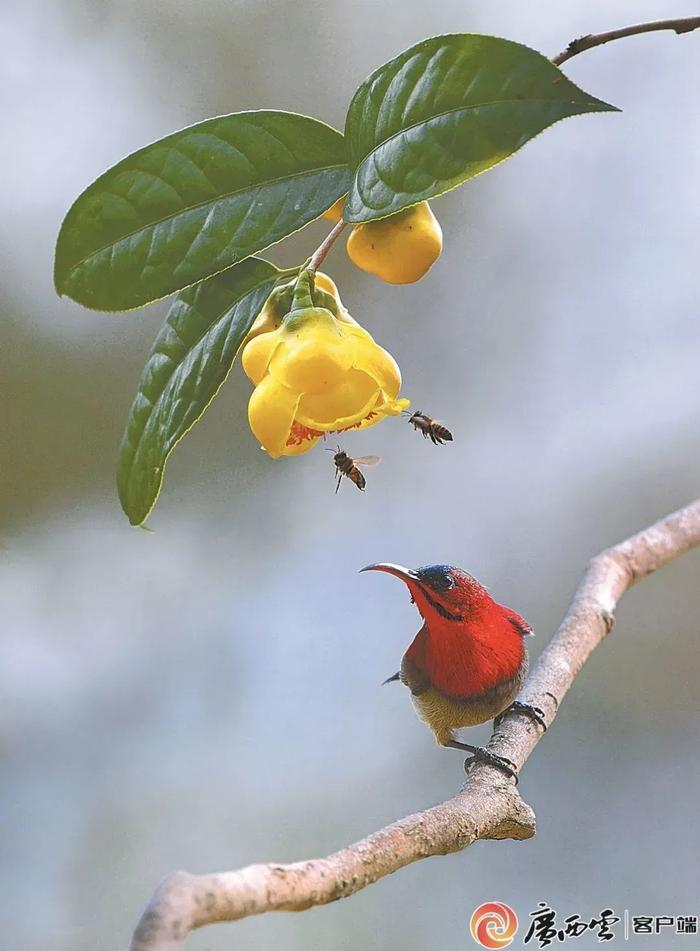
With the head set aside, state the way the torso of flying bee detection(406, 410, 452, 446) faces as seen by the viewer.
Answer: to the viewer's left
